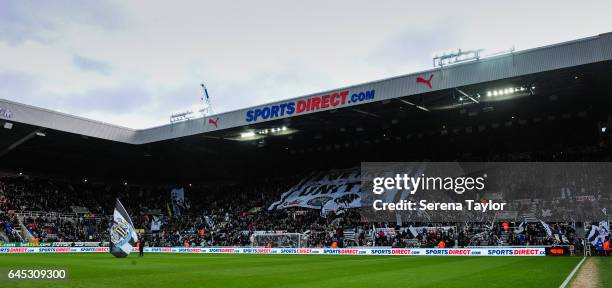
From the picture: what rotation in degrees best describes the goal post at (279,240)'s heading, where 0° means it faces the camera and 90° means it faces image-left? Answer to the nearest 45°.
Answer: approximately 0°
